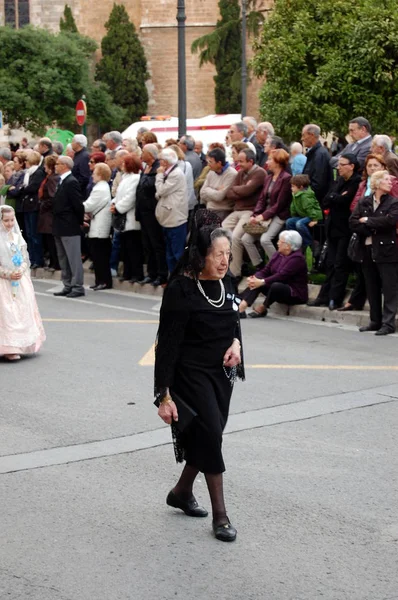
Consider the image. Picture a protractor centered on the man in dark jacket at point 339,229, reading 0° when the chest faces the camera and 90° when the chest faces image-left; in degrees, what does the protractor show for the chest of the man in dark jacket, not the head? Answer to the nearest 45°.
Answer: approximately 45°

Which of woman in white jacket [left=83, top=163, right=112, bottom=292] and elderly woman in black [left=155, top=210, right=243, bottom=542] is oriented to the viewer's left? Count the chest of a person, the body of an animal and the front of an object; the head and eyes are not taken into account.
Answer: the woman in white jacket

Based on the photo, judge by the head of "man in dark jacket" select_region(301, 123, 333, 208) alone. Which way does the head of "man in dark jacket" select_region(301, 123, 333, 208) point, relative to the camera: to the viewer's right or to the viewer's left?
to the viewer's left

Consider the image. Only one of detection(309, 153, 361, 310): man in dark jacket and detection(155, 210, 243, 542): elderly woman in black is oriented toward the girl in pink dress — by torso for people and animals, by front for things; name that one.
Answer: the man in dark jacket

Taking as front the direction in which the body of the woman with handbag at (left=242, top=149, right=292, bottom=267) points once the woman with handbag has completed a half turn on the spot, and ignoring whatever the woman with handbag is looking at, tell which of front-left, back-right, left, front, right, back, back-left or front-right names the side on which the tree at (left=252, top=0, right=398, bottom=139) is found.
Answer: front-left

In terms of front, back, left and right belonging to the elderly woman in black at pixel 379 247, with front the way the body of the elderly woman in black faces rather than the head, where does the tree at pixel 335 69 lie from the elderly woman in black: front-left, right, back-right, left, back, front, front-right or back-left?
back-right
